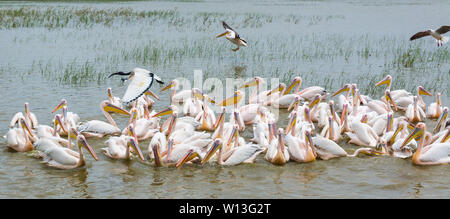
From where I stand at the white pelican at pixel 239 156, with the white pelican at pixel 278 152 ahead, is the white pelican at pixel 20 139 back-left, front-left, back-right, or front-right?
back-left

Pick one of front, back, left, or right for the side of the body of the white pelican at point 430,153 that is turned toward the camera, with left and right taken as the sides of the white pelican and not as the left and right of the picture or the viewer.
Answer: left

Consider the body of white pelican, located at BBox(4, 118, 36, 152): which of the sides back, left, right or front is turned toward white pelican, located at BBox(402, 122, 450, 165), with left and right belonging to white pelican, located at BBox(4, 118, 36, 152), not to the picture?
front

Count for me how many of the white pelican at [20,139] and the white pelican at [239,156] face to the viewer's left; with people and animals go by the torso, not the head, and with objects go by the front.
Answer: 1

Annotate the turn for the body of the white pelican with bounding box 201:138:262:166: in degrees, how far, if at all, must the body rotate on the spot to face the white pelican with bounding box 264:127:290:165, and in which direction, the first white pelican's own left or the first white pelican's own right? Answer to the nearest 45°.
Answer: approximately 180°

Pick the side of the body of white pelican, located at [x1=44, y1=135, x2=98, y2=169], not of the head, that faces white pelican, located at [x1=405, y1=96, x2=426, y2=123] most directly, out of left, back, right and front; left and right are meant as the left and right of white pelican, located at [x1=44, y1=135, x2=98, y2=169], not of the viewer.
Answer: front

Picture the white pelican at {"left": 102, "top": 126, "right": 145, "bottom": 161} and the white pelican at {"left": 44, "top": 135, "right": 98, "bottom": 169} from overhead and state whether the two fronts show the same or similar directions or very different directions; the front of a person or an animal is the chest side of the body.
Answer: same or similar directions
